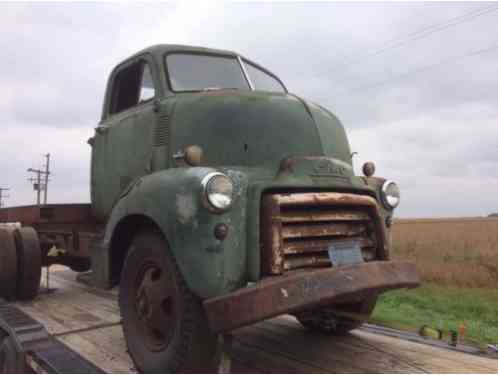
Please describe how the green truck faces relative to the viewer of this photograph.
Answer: facing the viewer and to the right of the viewer
